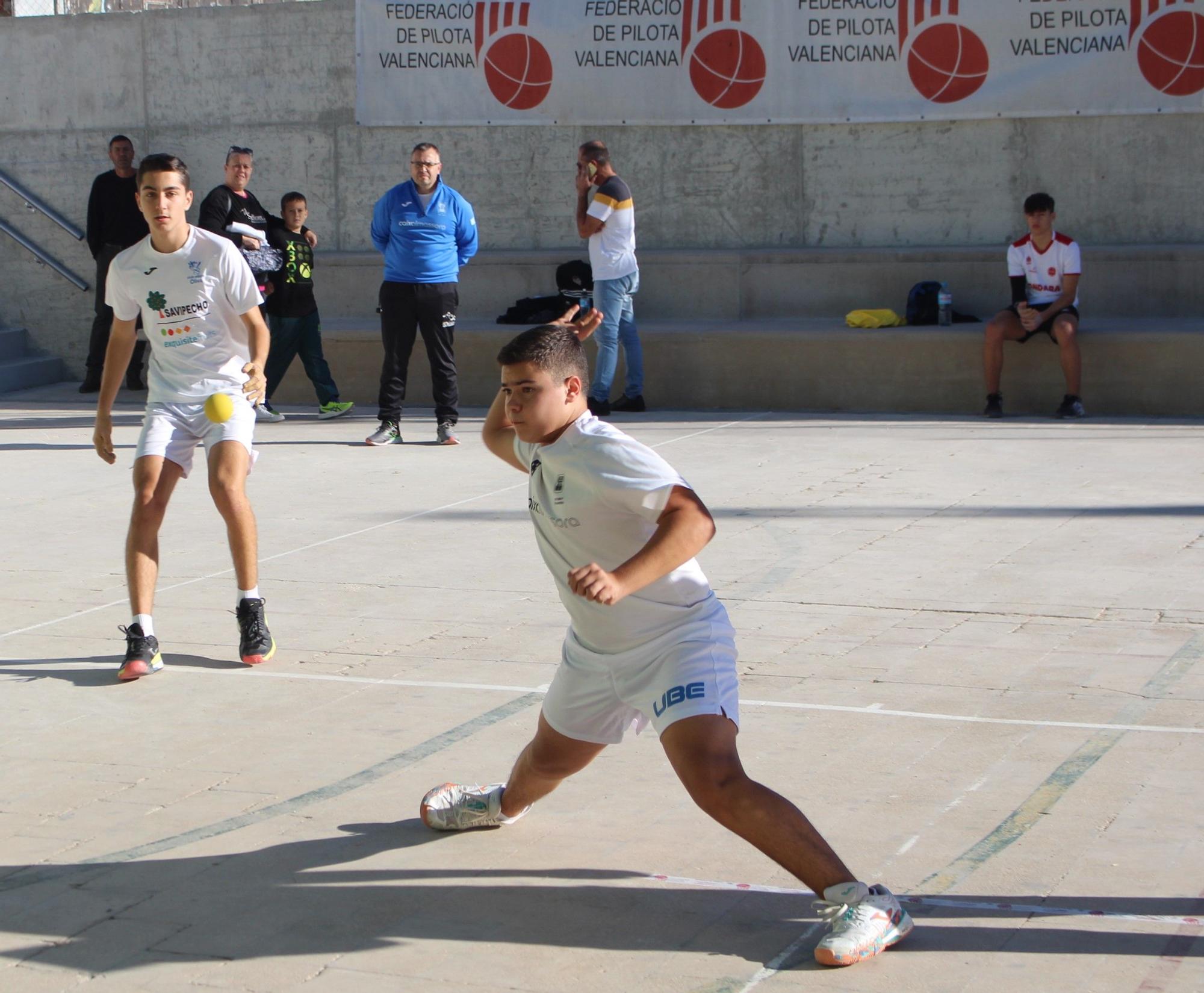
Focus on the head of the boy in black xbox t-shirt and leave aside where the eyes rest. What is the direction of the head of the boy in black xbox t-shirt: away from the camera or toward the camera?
toward the camera

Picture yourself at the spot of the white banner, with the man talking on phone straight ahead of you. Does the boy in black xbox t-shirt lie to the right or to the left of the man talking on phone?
right

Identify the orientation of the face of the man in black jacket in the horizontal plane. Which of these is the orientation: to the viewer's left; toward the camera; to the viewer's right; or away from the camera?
toward the camera

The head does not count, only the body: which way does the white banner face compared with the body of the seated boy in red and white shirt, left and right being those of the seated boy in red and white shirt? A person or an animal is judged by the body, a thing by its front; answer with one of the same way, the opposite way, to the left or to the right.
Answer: the same way

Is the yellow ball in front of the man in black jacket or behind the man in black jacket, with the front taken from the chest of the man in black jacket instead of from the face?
in front

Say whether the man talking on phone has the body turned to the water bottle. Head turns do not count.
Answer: no

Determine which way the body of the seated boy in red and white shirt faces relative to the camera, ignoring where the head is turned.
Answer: toward the camera

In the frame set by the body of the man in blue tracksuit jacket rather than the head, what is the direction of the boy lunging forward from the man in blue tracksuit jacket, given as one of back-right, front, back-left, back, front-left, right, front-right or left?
front

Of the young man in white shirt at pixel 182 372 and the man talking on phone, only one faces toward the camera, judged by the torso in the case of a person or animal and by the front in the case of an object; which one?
the young man in white shirt

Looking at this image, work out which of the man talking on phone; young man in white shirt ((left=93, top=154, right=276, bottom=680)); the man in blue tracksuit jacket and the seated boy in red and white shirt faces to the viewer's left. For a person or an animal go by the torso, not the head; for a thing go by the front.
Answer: the man talking on phone

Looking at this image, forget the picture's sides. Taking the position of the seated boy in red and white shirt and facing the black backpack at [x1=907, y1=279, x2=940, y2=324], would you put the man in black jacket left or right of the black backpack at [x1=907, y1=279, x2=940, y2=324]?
left

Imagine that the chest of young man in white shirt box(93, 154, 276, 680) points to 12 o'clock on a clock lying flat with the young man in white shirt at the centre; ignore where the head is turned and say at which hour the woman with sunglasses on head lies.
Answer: The woman with sunglasses on head is roughly at 6 o'clock from the young man in white shirt.

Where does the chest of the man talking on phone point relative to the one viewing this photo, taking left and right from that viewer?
facing to the left of the viewer

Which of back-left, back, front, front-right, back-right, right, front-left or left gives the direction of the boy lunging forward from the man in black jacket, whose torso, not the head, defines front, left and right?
front

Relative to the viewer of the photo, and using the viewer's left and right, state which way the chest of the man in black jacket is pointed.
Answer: facing the viewer

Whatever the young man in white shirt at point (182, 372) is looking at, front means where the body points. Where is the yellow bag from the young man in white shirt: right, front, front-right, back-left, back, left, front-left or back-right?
back-left

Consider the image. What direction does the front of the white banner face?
toward the camera

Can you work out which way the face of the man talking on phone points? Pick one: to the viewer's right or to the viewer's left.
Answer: to the viewer's left
